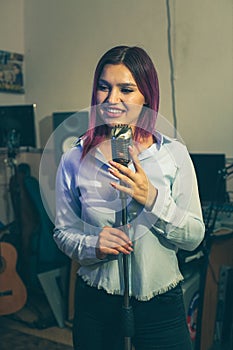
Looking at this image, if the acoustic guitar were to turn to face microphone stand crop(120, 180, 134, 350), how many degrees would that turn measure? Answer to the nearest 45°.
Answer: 0° — it already faces it

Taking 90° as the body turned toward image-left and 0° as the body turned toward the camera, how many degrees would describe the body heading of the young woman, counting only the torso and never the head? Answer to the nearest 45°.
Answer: approximately 0°

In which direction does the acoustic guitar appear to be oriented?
toward the camera

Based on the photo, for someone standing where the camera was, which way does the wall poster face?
facing the viewer and to the right of the viewer

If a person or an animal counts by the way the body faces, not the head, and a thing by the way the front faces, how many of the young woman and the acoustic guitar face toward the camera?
2
